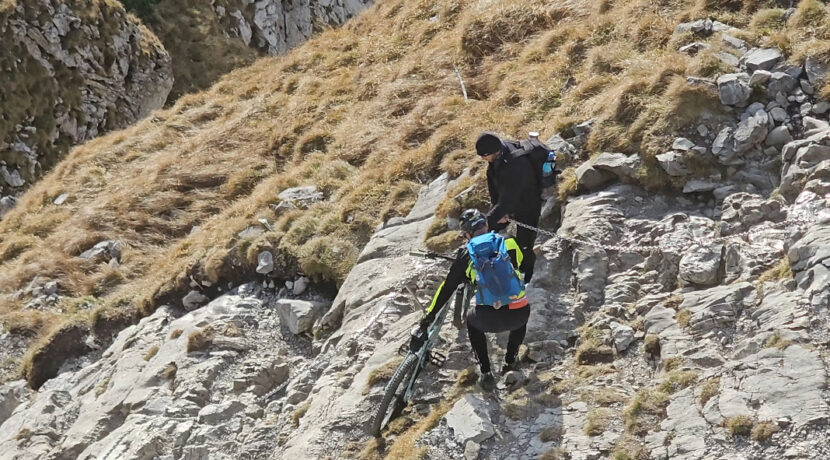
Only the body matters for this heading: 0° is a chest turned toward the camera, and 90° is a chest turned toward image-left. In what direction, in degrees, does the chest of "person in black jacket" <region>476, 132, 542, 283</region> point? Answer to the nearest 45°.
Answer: approximately 45°

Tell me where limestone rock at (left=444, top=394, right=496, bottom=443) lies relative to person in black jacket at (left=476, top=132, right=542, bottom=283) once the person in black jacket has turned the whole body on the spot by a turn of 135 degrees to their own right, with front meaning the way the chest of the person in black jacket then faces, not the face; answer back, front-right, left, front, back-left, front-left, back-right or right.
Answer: back-left

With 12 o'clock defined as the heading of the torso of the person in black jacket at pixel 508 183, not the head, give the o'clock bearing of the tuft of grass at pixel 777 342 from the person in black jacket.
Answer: The tuft of grass is roughly at 9 o'clock from the person in black jacket.

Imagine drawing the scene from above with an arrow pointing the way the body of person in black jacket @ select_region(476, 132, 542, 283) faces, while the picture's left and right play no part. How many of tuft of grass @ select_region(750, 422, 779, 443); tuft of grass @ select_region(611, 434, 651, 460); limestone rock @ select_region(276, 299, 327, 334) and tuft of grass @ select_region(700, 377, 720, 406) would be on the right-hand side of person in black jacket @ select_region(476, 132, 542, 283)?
1

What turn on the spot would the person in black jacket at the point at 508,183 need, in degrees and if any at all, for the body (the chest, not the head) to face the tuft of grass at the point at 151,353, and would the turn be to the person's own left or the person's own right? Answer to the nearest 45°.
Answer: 0° — they already face it

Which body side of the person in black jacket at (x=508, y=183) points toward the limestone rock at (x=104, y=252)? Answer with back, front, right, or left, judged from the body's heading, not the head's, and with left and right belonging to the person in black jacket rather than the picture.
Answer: front

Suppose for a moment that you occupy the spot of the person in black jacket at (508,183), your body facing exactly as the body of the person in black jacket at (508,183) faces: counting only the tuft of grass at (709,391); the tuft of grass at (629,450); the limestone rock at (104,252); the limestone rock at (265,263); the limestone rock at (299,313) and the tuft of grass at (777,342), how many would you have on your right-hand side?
3

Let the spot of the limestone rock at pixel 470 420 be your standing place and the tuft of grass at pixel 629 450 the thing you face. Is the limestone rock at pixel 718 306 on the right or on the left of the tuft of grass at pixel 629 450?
left

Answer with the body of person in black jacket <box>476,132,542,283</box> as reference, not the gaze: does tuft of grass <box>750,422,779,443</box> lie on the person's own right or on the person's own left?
on the person's own left

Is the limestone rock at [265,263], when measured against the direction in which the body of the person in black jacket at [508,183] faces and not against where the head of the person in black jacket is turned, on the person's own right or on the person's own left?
on the person's own right

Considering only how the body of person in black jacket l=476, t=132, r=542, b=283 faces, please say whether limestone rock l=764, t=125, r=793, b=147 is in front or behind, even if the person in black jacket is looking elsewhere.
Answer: behind

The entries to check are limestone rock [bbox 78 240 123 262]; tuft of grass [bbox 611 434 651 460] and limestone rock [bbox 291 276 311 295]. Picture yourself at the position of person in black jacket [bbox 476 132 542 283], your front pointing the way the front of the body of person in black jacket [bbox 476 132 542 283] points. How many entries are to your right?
2

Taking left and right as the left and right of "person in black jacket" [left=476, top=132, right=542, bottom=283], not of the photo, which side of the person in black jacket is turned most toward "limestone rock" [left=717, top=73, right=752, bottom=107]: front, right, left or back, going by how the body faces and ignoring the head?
back

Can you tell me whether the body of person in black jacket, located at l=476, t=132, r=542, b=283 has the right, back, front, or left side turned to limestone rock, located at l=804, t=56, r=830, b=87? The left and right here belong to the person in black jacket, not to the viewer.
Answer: back

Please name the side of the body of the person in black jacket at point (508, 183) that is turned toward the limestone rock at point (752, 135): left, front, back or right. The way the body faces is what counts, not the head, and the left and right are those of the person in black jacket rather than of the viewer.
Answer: back
